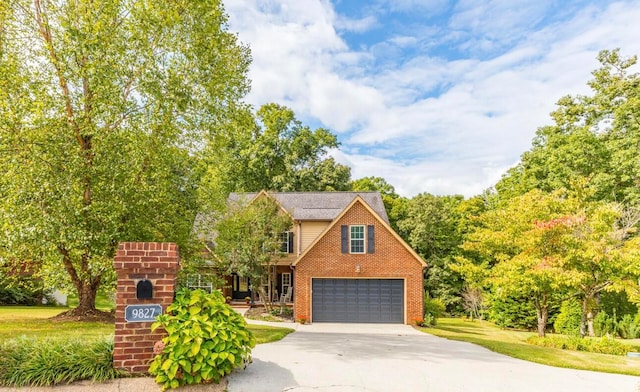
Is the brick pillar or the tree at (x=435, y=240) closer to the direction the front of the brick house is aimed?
the brick pillar

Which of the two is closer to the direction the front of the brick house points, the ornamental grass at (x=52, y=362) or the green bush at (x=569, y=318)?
the ornamental grass

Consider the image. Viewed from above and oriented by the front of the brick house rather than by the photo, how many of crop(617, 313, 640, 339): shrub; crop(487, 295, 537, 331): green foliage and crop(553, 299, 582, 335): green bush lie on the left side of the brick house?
3

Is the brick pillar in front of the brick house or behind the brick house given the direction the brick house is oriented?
in front

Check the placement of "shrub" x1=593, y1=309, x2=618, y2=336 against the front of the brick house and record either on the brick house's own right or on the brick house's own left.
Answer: on the brick house's own left

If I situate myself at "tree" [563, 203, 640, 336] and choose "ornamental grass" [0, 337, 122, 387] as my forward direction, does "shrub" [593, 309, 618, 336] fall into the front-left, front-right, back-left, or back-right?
back-right

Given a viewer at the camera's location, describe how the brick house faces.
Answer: facing the viewer

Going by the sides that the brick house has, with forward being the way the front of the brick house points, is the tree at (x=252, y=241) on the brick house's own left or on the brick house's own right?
on the brick house's own right

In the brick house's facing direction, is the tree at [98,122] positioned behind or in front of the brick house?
in front

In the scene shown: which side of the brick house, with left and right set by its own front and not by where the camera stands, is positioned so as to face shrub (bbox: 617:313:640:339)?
left

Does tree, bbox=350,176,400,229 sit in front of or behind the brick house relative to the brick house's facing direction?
behind

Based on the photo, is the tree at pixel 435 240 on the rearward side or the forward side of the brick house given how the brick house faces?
on the rearward side

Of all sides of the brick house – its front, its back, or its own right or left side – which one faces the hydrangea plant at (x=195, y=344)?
front
